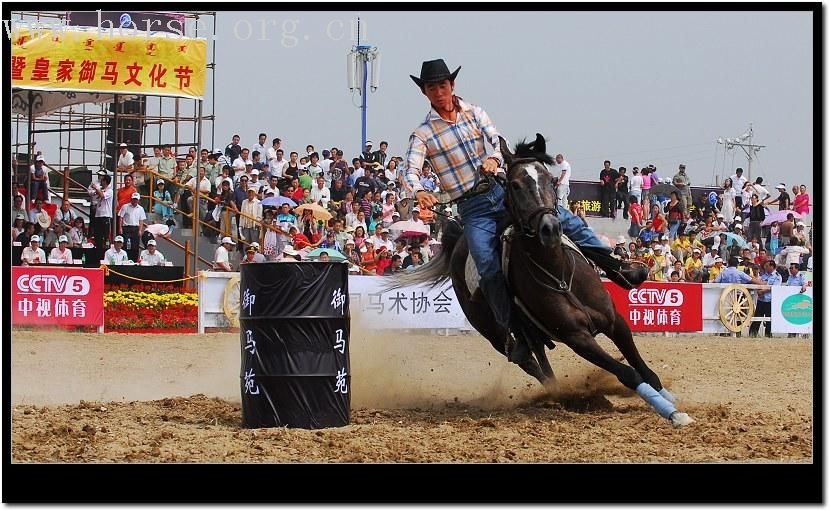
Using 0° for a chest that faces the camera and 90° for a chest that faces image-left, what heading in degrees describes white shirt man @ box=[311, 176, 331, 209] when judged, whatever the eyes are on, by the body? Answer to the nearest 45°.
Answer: approximately 0°

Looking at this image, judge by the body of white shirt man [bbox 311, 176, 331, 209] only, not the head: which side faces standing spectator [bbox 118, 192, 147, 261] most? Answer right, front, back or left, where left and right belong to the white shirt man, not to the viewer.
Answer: right

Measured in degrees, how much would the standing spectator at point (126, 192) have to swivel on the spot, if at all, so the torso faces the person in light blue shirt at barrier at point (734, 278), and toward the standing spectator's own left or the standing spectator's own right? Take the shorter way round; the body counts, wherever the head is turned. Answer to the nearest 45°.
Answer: approximately 90° to the standing spectator's own left

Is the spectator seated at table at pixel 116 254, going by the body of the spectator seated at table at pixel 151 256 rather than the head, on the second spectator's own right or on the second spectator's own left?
on the second spectator's own right

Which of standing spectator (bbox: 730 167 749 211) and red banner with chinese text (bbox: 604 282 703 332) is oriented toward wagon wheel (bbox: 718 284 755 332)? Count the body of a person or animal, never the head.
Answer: the standing spectator

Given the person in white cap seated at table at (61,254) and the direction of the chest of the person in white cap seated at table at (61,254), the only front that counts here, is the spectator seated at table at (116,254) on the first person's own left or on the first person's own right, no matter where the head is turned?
on the first person's own left

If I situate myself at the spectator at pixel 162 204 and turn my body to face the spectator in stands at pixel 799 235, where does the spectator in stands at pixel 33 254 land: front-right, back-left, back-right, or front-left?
back-right

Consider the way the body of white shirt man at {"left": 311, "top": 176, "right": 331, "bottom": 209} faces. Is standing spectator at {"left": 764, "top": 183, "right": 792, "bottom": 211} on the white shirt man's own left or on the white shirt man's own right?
on the white shirt man's own left

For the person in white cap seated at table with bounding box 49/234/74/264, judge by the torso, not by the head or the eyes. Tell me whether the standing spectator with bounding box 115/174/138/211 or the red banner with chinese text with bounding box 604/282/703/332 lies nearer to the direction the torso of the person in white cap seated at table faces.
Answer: the red banner with chinese text

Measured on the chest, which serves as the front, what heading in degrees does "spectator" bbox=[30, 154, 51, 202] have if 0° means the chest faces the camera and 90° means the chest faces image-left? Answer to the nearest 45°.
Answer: approximately 0°

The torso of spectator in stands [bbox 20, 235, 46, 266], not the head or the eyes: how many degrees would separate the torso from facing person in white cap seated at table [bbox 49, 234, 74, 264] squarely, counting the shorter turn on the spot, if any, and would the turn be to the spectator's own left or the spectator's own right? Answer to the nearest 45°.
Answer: approximately 135° to the spectator's own left

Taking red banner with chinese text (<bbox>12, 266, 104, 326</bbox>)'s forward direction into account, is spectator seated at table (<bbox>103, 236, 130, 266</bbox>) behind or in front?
behind
